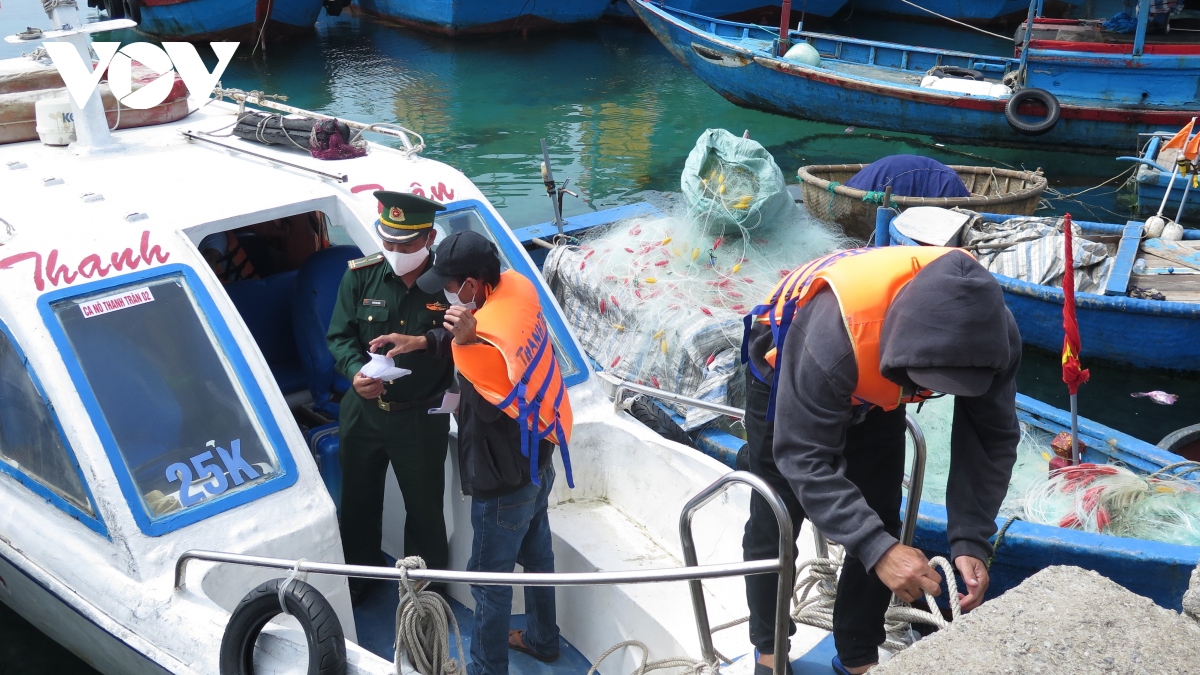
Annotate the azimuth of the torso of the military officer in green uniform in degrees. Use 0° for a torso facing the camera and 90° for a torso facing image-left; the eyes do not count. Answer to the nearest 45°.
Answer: approximately 0°

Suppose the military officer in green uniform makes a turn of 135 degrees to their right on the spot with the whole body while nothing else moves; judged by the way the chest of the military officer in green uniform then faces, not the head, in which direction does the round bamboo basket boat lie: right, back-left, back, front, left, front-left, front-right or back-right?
right

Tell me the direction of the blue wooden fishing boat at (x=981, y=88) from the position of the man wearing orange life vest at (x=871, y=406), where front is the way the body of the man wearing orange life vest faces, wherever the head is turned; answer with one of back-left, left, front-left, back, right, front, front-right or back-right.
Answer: back-left

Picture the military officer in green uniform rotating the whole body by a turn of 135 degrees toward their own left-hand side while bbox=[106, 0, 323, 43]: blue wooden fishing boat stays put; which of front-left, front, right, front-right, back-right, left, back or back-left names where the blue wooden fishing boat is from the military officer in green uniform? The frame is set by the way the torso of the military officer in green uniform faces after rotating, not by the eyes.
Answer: front-left

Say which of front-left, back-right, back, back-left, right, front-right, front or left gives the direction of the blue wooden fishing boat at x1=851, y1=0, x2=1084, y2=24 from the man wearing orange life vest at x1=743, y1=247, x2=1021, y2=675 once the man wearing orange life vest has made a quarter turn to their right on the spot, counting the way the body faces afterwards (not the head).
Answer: back-right

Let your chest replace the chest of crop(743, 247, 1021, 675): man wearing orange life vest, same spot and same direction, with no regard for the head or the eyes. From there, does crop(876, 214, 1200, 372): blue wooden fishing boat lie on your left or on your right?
on your left

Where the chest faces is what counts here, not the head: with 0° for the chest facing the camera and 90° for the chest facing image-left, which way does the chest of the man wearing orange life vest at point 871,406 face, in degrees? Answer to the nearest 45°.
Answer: approximately 315°

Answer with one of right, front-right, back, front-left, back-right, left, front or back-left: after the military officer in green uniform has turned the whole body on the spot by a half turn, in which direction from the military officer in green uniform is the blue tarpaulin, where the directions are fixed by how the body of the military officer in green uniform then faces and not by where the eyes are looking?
front-right

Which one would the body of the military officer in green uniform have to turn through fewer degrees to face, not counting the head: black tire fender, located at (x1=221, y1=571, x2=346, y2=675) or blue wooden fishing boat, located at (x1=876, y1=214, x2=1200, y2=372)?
the black tire fender
